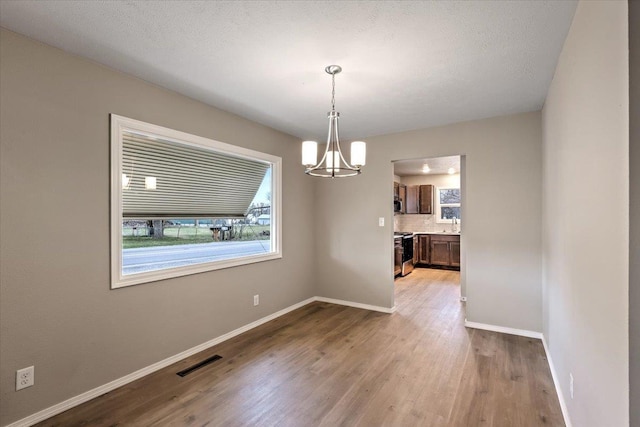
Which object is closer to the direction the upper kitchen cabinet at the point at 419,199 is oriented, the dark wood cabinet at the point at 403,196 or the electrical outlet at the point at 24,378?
the electrical outlet

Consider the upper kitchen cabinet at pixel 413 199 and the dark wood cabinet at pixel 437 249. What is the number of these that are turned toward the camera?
2

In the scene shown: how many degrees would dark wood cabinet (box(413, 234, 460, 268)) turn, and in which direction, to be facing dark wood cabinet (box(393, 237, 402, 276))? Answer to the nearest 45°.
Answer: approximately 45° to its right

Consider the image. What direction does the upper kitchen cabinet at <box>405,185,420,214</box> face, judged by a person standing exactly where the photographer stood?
facing the viewer

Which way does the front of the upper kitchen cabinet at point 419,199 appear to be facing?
toward the camera

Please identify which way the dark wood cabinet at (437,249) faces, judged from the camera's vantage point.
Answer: facing the viewer

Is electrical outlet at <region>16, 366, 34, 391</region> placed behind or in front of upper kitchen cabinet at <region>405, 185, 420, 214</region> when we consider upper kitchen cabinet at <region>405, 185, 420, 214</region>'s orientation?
in front
